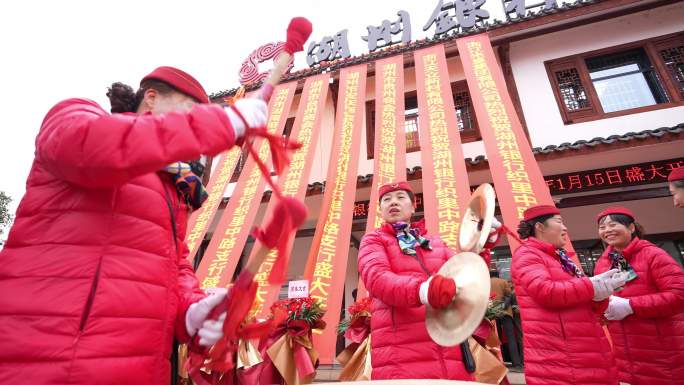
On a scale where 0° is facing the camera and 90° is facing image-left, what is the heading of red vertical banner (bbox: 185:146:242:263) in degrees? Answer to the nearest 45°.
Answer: approximately 0°

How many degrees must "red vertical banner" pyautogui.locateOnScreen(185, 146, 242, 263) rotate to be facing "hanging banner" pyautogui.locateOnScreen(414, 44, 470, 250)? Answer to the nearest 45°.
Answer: approximately 45° to its left

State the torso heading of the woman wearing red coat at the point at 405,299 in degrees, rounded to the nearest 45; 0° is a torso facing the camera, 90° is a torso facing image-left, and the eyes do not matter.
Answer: approximately 315°

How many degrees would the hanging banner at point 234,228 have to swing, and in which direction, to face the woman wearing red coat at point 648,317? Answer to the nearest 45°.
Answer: approximately 45° to its left

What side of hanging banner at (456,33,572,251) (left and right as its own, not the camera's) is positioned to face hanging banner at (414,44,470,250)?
right
